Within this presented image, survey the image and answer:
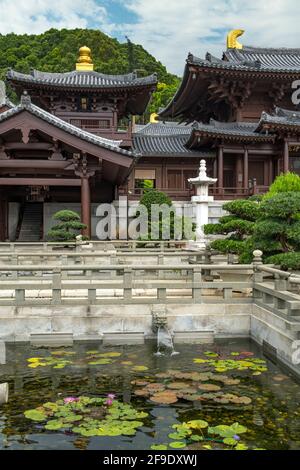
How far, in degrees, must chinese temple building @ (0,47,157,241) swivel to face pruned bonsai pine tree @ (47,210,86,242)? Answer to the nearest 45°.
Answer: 0° — it already faces it

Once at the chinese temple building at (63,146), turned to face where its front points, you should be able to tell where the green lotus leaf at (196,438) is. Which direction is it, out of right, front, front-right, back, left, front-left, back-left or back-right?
front

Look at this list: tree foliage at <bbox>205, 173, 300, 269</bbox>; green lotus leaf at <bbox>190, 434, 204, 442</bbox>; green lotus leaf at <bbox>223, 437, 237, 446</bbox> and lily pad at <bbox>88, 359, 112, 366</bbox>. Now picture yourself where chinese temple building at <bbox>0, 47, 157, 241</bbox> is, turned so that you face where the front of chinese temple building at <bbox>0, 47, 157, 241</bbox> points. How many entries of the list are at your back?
0

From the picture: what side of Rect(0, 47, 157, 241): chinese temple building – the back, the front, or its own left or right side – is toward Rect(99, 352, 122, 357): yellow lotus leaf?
front

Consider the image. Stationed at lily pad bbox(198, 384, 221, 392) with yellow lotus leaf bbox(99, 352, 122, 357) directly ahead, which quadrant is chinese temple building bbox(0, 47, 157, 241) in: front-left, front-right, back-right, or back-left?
front-right

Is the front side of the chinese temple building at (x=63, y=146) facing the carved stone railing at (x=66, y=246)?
yes

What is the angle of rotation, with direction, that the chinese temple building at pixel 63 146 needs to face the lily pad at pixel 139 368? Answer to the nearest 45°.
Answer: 0° — it already faces it

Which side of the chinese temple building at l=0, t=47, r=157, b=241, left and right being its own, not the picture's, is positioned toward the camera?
front

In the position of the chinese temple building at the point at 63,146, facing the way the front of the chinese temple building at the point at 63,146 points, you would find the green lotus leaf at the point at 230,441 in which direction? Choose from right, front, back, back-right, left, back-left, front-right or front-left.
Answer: front

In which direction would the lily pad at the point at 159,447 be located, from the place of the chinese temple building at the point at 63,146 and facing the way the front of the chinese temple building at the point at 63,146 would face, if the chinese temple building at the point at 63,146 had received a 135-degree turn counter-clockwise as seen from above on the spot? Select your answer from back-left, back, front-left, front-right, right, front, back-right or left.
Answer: back-right

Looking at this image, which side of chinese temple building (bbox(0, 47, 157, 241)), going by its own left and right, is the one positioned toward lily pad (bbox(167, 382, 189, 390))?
front

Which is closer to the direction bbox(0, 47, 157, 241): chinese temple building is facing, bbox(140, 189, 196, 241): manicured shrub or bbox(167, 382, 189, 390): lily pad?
the lily pad

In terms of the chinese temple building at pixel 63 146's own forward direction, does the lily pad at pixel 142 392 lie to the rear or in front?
in front

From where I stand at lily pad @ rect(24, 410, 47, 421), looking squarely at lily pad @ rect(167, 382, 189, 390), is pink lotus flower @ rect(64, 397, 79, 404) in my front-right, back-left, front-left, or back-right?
front-left

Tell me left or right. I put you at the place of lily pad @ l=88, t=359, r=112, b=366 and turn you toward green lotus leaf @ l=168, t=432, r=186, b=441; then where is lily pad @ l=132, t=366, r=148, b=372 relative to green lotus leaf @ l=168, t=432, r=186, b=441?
left

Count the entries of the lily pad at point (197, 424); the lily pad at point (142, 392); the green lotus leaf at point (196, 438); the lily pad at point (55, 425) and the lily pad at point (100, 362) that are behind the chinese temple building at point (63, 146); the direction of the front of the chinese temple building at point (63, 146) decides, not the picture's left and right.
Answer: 0

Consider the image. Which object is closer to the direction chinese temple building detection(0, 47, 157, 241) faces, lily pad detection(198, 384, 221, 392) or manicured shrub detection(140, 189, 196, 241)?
the lily pad

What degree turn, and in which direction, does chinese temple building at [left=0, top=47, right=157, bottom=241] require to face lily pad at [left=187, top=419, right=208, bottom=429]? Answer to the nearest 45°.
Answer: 0° — it already faces it

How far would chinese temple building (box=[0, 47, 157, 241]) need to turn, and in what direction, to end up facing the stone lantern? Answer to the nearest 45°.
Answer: approximately 45° to its left

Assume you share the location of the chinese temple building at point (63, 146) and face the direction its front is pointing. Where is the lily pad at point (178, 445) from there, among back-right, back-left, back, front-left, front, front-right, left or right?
front
